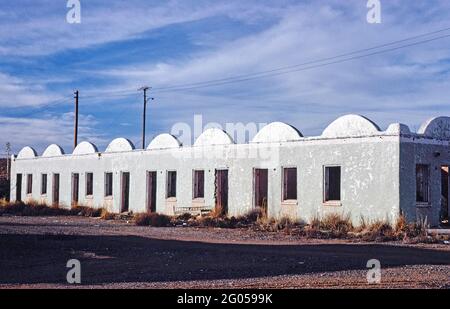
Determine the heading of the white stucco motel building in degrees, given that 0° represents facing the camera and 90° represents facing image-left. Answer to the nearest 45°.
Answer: approximately 45°

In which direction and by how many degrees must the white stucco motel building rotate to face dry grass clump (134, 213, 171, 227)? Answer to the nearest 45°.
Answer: approximately 45° to its right

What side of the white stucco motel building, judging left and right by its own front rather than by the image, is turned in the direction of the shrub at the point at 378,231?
left

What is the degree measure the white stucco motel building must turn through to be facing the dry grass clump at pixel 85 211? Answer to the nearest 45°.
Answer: approximately 90° to its right

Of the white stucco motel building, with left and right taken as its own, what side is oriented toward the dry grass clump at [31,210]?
right

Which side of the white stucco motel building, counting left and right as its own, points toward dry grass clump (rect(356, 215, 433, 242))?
left

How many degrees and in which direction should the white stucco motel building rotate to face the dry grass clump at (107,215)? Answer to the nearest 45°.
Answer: approximately 90° to its right
